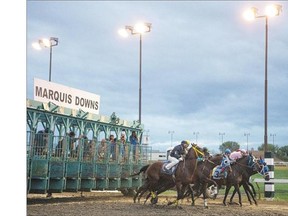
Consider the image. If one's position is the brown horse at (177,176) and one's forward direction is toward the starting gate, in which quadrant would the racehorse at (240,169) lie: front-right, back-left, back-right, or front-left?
back-right

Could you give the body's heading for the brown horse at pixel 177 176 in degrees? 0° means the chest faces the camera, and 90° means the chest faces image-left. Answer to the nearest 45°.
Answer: approximately 270°

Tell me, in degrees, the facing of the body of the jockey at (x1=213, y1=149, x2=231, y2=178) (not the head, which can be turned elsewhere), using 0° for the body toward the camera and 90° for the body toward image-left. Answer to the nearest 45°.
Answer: approximately 315°

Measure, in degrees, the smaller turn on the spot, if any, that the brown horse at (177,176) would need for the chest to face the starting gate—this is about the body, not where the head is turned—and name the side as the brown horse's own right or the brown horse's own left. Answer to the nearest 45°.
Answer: approximately 180°

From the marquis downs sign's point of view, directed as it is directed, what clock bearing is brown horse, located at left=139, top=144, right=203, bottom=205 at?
The brown horse is roughly at 11 o'clock from the marquis downs sign.

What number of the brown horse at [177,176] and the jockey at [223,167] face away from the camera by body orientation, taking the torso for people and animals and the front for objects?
0

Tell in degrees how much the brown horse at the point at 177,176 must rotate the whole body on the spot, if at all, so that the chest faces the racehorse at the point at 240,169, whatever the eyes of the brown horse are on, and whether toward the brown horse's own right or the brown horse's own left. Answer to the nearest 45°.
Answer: approximately 45° to the brown horse's own left

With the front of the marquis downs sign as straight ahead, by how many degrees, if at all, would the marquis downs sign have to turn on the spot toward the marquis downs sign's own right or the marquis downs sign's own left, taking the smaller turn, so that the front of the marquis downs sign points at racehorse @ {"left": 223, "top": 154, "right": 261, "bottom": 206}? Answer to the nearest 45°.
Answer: approximately 45° to the marquis downs sign's own left

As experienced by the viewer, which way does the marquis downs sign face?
facing the viewer and to the right of the viewer
